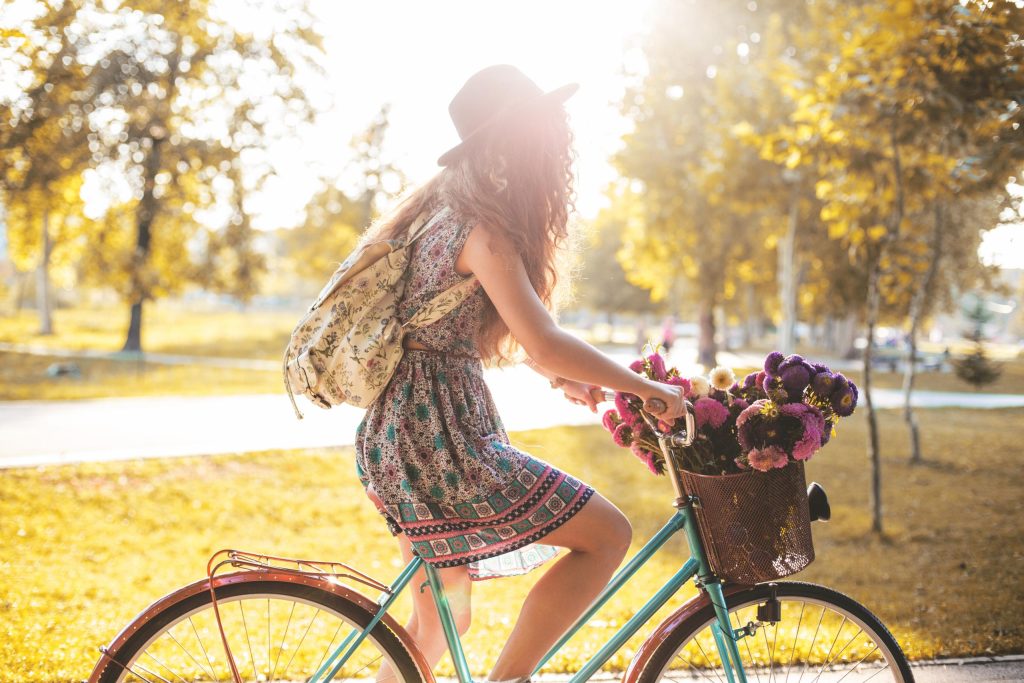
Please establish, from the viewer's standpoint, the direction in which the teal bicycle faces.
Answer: facing to the right of the viewer

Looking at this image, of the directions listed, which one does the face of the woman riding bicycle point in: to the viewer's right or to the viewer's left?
to the viewer's right
